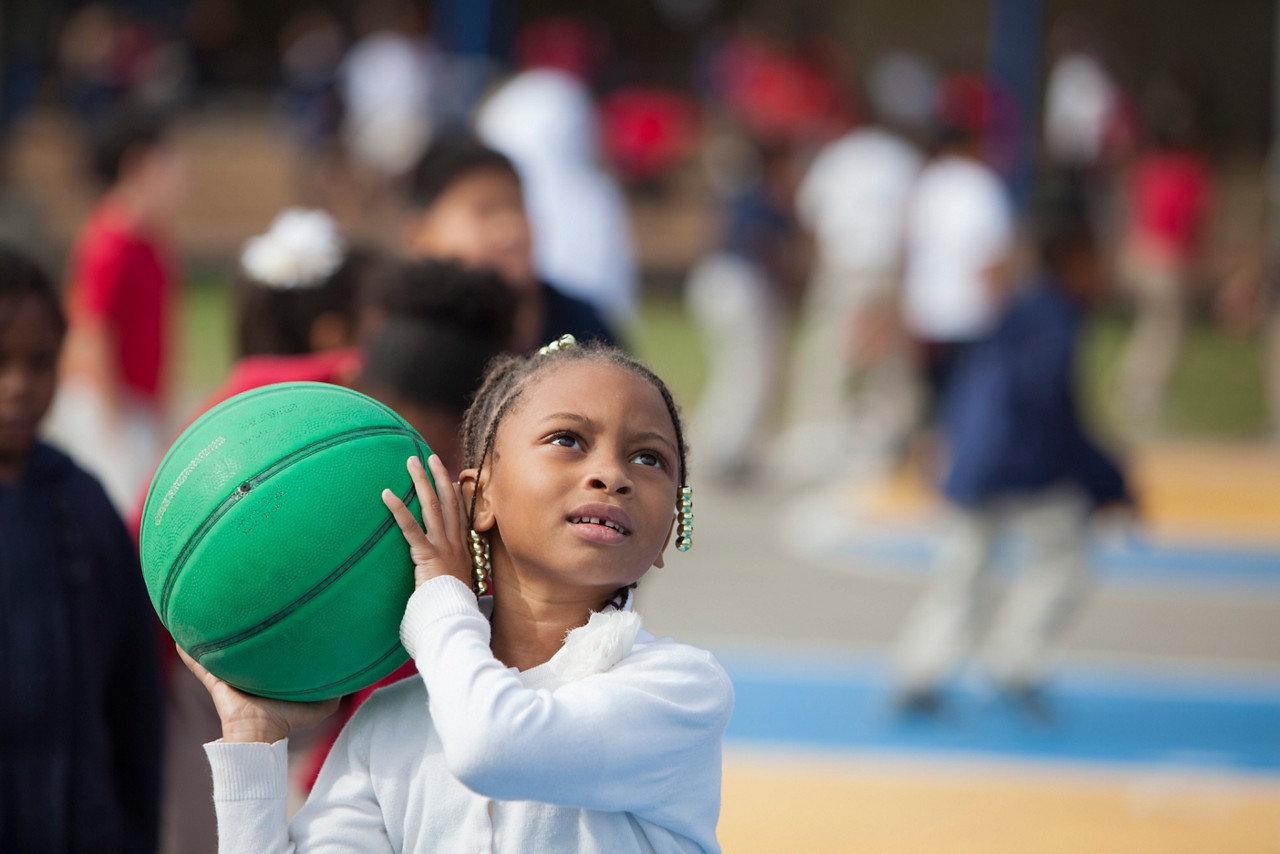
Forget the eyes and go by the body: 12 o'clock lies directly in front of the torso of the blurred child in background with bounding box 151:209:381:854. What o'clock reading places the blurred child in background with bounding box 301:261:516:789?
the blurred child in background with bounding box 301:261:516:789 is roughly at 4 o'clock from the blurred child in background with bounding box 151:209:381:854.

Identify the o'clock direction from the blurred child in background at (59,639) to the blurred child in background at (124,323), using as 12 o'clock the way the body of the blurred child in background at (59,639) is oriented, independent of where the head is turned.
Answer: the blurred child in background at (124,323) is roughly at 6 o'clock from the blurred child in background at (59,639).

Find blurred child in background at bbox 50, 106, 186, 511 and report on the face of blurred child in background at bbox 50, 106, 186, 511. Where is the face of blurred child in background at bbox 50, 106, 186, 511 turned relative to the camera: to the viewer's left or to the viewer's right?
to the viewer's right

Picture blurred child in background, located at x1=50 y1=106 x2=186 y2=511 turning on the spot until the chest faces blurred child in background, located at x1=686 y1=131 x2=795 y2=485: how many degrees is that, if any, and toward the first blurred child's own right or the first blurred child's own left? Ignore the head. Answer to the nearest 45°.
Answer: approximately 45° to the first blurred child's own left

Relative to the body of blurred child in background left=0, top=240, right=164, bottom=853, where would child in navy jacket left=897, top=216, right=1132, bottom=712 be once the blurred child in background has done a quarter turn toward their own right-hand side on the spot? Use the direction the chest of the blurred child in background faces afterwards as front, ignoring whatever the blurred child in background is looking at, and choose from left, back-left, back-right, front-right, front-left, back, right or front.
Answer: back-right

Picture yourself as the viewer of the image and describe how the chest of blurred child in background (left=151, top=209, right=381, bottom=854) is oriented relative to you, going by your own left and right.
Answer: facing away from the viewer and to the right of the viewer

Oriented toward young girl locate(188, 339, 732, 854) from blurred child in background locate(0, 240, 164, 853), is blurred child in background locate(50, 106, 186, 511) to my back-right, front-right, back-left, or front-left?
back-left
